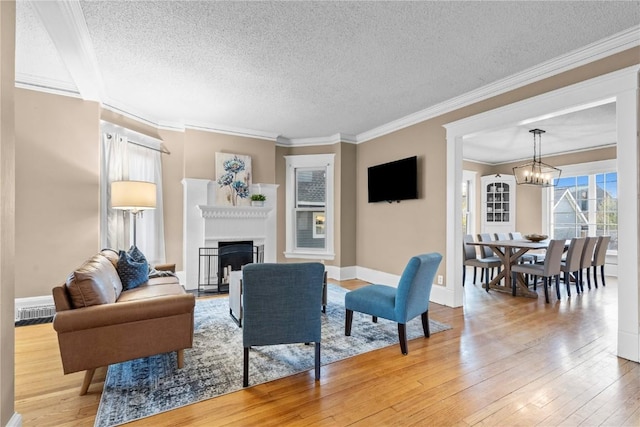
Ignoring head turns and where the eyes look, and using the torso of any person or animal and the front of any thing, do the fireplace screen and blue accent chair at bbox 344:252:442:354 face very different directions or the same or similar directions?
very different directions

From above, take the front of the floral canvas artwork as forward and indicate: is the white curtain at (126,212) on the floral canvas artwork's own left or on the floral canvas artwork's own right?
on the floral canvas artwork's own right

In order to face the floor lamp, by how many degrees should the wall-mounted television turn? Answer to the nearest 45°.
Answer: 0° — it already faces it

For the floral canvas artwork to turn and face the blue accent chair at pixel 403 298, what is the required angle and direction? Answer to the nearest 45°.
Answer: approximately 45° to its left

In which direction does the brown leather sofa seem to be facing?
to the viewer's right

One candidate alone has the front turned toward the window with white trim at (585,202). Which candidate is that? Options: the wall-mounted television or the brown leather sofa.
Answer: the brown leather sofa

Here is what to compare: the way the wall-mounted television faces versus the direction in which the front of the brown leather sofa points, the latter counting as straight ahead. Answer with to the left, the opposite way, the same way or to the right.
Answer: the opposite way

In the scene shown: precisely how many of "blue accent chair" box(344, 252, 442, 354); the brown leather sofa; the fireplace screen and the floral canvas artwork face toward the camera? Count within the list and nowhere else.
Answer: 2

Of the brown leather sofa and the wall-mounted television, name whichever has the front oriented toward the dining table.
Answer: the brown leather sofa

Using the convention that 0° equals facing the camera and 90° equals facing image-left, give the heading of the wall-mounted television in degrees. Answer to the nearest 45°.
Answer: approximately 45°

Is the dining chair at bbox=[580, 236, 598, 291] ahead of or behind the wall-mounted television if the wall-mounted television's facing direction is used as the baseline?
behind
